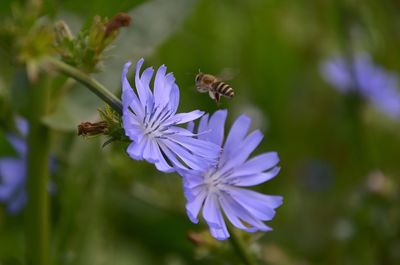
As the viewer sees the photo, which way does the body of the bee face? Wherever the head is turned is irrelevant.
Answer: to the viewer's left

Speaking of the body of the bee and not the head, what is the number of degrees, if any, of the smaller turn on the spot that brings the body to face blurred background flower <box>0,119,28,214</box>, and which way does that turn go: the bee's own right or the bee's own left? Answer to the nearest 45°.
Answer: approximately 45° to the bee's own right
